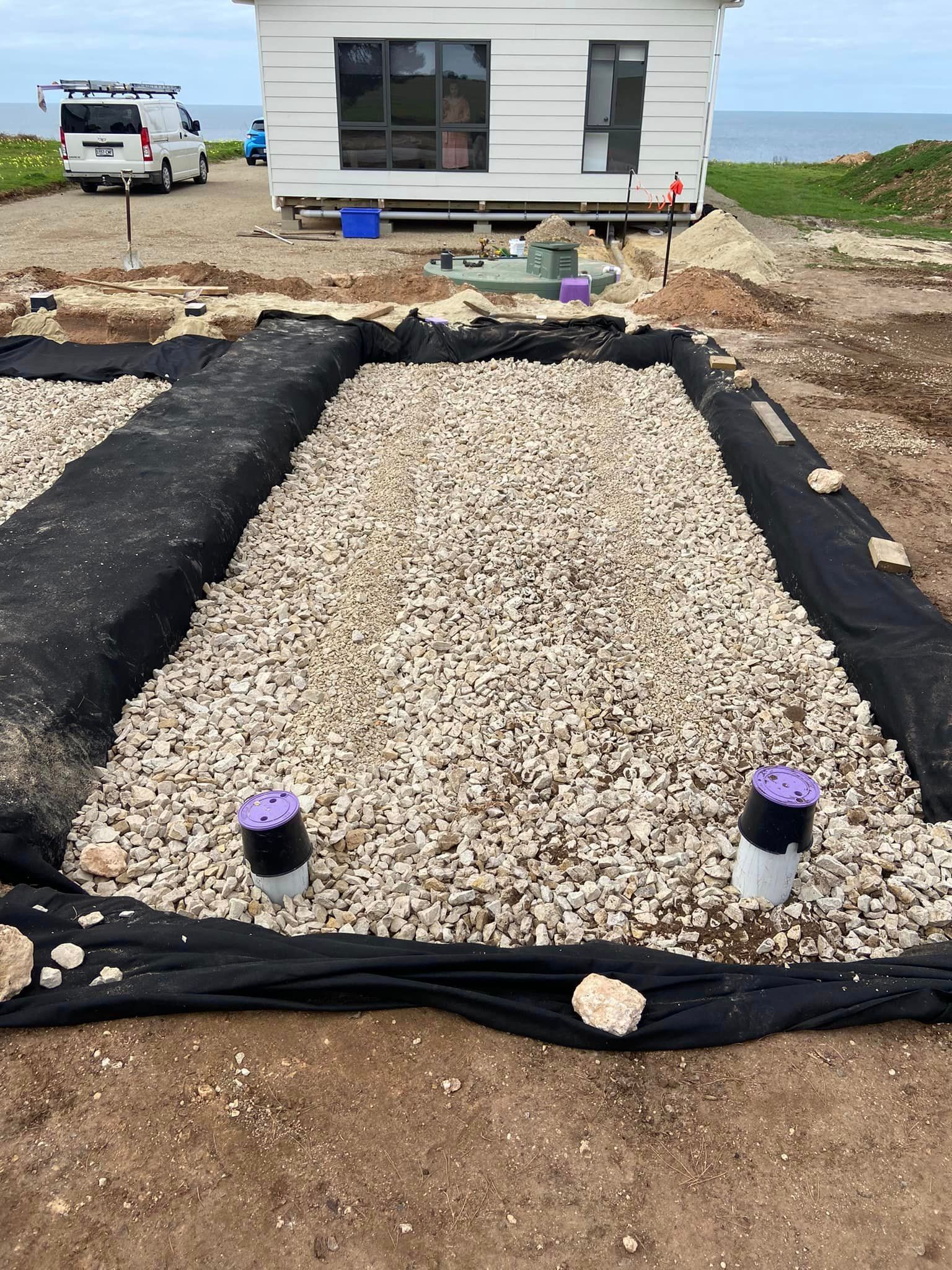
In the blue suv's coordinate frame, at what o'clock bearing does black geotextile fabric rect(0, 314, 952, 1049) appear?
The black geotextile fabric is roughly at 12 o'clock from the blue suv.

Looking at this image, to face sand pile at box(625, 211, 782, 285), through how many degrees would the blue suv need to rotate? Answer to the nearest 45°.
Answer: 0° — it already faces it

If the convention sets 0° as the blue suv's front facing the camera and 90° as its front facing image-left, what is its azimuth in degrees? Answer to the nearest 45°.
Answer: approximately 0°

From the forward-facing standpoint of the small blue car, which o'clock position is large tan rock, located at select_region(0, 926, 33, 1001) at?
The large tan rock is roughly at 12 o'clock from the small blue car.

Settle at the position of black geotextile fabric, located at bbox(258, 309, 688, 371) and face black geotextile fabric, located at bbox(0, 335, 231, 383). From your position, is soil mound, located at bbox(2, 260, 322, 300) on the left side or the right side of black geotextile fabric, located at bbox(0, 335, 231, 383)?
right

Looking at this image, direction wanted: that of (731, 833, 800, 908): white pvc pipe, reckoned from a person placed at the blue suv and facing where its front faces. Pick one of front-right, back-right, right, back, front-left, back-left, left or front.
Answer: front

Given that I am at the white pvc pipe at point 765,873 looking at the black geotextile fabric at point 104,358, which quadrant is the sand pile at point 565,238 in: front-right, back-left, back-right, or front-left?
front-right

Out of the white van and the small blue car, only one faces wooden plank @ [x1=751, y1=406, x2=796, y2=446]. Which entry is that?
the small blue car

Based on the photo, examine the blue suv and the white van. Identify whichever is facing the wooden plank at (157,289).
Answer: the blue suv

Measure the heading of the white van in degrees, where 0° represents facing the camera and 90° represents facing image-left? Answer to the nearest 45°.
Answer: approximately 225°

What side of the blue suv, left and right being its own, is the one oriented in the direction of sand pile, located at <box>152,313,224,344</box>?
front

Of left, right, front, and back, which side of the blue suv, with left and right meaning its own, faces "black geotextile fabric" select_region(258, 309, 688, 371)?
front

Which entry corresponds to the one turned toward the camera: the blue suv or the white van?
the blue suv

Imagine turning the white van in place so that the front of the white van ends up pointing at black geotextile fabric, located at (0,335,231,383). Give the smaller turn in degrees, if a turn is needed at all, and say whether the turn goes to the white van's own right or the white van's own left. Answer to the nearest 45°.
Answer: approximately 135° to the white van's own right

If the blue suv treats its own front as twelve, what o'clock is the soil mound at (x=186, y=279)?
The soil mound is roughly at 12 o'clock from the blue suv.
